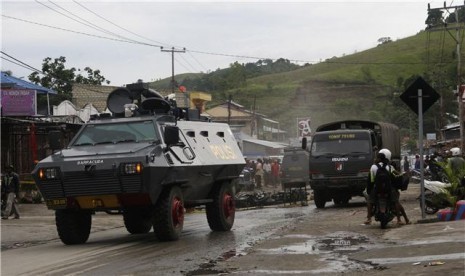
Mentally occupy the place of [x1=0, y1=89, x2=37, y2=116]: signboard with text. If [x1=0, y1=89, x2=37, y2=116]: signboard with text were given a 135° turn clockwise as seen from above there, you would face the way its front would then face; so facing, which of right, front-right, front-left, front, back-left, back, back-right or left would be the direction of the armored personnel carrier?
back-left

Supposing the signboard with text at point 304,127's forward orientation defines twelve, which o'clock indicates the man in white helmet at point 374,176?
The man in white helmet is roughly at 12 o'clock from the signboard with text.

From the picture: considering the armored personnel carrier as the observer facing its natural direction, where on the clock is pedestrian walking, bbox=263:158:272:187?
The pedestrian walking is roughly at 5 o'clock from the armored personnel carrier.

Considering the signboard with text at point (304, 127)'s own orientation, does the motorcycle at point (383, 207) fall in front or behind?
in front

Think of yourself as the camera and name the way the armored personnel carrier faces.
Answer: facing the viewer and to the left of the viewer

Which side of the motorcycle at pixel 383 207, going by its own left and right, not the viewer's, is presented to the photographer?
back

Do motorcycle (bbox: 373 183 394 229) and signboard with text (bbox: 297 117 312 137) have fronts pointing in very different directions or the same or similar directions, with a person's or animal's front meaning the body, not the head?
very different directions
